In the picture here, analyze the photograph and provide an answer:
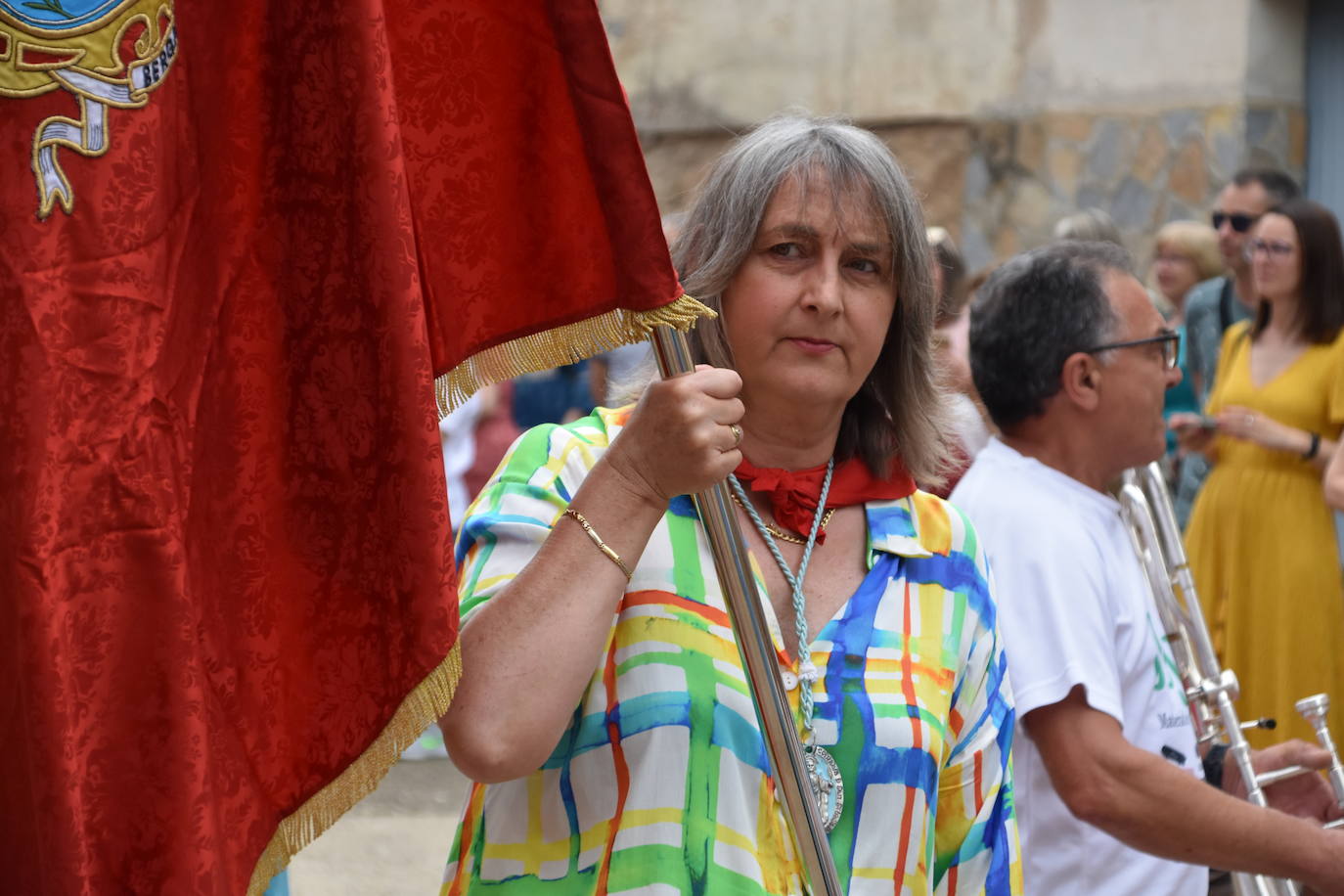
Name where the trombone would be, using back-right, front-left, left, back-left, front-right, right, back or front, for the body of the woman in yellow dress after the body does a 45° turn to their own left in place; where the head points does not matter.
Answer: front

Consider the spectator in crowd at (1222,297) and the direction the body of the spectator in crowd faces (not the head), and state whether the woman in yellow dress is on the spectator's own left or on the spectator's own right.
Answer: on the spectator's own left

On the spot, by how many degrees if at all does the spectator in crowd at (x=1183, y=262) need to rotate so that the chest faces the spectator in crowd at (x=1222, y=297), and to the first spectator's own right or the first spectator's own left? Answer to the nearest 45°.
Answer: approximately 45° to the first spectator's own left

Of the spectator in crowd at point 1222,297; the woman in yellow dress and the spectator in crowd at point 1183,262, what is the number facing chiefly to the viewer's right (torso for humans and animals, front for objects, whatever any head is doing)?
0

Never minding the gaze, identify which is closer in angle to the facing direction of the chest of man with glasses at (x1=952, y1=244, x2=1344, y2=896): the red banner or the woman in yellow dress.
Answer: the woman in yellow dress

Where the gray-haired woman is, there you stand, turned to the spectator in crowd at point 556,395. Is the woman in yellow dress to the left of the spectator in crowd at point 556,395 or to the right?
right

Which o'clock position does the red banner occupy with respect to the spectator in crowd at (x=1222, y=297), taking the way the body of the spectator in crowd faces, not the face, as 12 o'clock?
The red banner is roughly at 11 o'clock from the spectator in crowd.

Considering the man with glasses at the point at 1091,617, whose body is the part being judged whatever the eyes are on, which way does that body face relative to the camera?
to the viewer's right

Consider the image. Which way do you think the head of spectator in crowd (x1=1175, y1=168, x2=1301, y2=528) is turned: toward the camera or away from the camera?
toward the camera

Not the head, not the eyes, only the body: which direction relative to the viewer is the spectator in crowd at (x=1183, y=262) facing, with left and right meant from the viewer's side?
facing the viewer and to the left of the viewer
